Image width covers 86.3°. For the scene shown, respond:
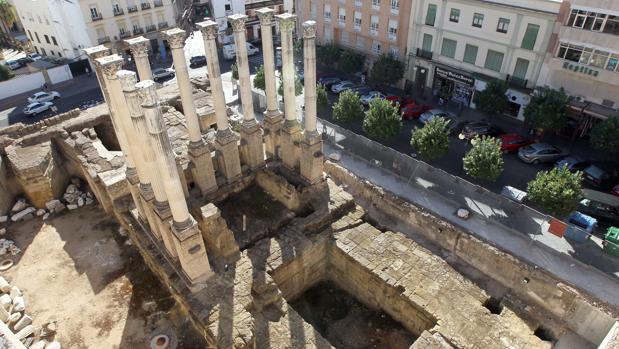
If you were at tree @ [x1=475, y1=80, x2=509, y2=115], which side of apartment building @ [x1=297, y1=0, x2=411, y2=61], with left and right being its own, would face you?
left

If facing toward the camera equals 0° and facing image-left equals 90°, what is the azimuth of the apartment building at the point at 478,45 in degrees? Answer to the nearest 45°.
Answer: approximately 45°

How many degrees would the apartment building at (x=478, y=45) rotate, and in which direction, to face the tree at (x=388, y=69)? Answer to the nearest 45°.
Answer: approximately 45° to its right

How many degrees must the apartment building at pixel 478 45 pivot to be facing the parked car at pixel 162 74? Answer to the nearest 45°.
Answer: approximately 45° to its right

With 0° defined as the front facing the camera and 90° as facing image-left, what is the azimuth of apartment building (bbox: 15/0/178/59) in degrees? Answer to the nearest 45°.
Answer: approximately 315°

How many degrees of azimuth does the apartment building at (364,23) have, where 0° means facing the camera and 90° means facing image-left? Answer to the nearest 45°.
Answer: approximately 45°
